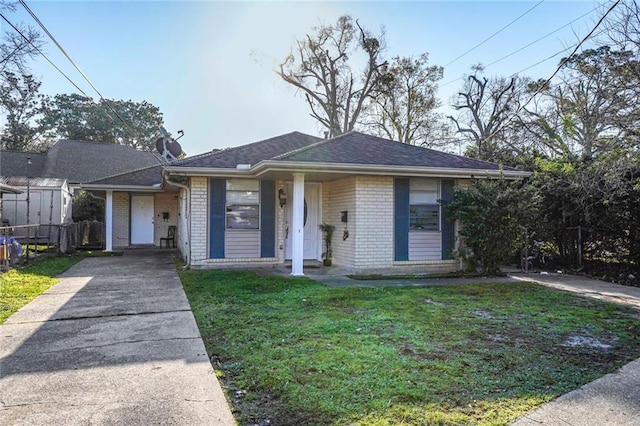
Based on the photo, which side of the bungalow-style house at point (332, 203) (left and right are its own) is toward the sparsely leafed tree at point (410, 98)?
back

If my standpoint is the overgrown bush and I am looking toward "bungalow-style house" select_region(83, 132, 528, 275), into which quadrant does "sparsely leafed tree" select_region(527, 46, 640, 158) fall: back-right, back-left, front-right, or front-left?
back-right

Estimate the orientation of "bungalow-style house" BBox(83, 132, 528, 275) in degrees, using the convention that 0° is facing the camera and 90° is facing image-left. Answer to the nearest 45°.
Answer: approximately 0°

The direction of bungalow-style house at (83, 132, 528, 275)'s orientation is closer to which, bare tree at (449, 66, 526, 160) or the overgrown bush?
the overgrown bush

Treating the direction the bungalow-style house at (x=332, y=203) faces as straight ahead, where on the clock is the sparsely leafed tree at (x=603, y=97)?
The sparsely leafed tree is roughly at 9 o'clock from the bungalow-style house.

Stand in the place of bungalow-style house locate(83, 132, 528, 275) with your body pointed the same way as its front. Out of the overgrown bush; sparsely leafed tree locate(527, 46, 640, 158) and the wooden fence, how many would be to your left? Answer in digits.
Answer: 2

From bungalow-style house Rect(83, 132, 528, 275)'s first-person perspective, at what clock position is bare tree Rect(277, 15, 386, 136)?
The bare tree is roughly at 6 o'clock from the bungalow-style house.

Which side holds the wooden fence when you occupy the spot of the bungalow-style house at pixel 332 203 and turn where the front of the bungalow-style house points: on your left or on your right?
on your right

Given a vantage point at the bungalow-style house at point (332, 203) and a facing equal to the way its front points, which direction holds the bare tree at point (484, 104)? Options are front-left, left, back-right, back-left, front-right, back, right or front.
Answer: back-left

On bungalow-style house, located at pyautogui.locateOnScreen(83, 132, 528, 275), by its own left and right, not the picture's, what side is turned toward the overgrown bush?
left
